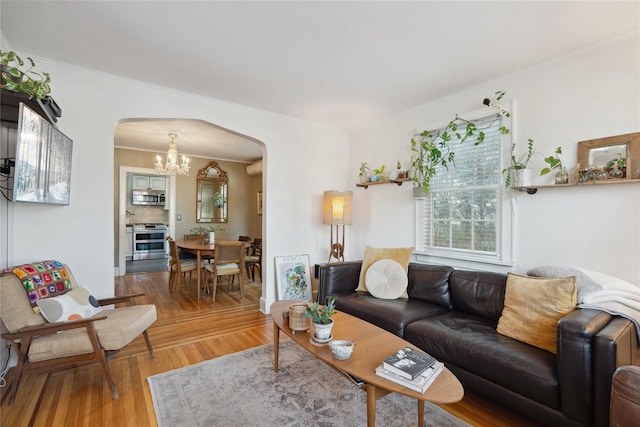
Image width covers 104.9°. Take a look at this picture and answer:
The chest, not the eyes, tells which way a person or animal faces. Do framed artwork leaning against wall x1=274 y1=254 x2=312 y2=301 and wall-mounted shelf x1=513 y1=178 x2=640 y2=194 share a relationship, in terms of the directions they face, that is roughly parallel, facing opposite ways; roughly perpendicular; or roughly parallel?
roughly perpendicular

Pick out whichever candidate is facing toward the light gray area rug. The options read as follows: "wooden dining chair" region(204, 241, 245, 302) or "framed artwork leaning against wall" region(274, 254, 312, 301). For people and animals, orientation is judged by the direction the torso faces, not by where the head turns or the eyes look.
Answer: the framed artwork leaning against wall

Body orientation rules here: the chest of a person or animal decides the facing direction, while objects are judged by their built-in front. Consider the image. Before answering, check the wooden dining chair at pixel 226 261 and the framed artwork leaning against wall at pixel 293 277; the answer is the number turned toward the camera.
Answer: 1

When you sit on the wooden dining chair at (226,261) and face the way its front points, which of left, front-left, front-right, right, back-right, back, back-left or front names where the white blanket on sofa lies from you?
back

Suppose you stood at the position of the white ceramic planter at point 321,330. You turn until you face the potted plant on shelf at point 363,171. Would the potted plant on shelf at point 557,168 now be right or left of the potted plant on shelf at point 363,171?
right

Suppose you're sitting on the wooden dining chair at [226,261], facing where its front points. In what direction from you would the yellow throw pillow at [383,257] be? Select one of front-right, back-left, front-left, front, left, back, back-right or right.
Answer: back

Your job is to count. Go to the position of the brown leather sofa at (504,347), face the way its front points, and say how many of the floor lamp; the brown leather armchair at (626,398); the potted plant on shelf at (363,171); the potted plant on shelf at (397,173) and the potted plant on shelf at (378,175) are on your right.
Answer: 4

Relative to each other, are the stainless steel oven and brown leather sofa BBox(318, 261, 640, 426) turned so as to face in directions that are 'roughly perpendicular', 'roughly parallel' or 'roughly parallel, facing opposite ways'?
roughly perpendicular

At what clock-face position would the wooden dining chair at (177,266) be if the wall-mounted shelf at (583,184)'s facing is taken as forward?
The wooden dining chair is roughly at 1 o'clock from the wall-mounted shelf.

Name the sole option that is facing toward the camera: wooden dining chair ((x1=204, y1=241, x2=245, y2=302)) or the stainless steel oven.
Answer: the stainless steel oven

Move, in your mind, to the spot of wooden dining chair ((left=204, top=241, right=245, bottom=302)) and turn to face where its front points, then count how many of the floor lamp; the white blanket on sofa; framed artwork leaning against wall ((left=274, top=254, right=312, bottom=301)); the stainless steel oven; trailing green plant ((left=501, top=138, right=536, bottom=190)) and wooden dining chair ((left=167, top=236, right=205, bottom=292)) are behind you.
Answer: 4

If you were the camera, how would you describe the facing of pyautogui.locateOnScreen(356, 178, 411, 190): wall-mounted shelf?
facing the viewer and to the left of the viewer

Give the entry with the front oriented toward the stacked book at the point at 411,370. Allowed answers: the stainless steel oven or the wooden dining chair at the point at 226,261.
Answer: the stainless steel oven

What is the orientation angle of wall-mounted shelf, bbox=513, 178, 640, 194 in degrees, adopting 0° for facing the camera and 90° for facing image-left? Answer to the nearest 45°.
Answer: approximately 45°

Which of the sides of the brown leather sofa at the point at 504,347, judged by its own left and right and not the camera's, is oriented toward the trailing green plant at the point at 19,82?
front

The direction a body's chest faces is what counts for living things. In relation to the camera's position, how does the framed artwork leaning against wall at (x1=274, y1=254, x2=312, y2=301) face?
facing the viewer

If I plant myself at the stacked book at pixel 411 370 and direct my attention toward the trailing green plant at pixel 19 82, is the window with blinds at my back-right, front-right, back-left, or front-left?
back-right

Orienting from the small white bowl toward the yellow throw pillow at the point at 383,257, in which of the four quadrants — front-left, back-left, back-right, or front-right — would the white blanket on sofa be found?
front-right

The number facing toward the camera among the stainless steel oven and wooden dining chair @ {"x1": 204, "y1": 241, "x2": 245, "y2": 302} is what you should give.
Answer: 1

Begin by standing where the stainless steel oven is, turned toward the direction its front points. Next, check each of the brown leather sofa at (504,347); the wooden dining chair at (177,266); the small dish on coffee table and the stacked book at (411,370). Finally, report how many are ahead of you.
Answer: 4

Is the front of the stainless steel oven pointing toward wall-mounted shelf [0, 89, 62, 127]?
yes

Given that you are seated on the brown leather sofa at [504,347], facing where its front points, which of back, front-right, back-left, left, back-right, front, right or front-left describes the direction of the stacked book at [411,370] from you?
front

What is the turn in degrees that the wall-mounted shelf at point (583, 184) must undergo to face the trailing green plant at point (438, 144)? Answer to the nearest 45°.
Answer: approximately 45° to its right
